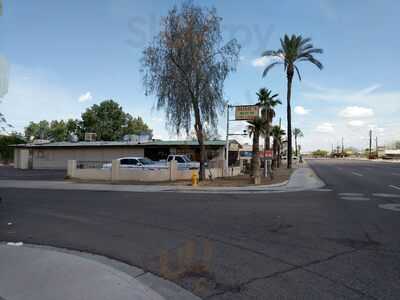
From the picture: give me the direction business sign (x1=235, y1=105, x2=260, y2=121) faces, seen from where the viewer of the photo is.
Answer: facing the viewer

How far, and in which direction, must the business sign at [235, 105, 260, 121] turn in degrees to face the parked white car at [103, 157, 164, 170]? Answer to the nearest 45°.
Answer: approximately 90° to its right

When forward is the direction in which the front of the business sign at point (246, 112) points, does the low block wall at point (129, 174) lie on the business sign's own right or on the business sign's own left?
on the business sign's own right

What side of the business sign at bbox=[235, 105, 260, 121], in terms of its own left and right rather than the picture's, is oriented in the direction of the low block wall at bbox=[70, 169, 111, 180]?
right
